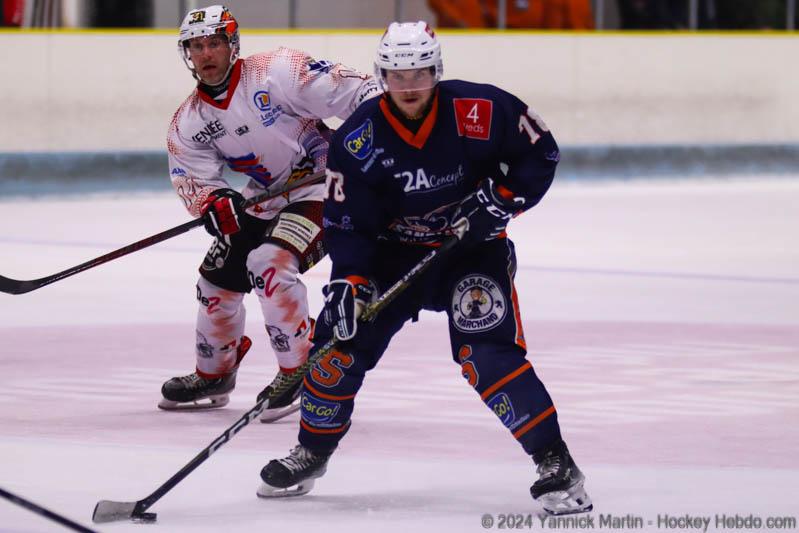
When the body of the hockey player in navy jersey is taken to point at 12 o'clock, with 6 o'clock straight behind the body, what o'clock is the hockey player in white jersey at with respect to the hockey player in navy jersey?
The hockey player in white jersey is roughly at 5 o'clock from the hockey player in navy jersey.

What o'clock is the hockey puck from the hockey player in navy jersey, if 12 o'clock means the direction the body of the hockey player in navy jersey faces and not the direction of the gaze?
The hockey puck is roughly at 2 o'clock from the hockey player in navy jersey.

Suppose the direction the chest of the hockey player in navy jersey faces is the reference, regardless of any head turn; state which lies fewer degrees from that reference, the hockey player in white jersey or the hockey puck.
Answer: the hockey puck

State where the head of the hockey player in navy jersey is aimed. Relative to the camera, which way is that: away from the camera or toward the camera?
toward the camera

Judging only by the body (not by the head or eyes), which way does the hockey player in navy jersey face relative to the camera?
toward the camera

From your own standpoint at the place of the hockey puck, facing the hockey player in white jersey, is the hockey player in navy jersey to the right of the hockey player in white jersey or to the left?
right
